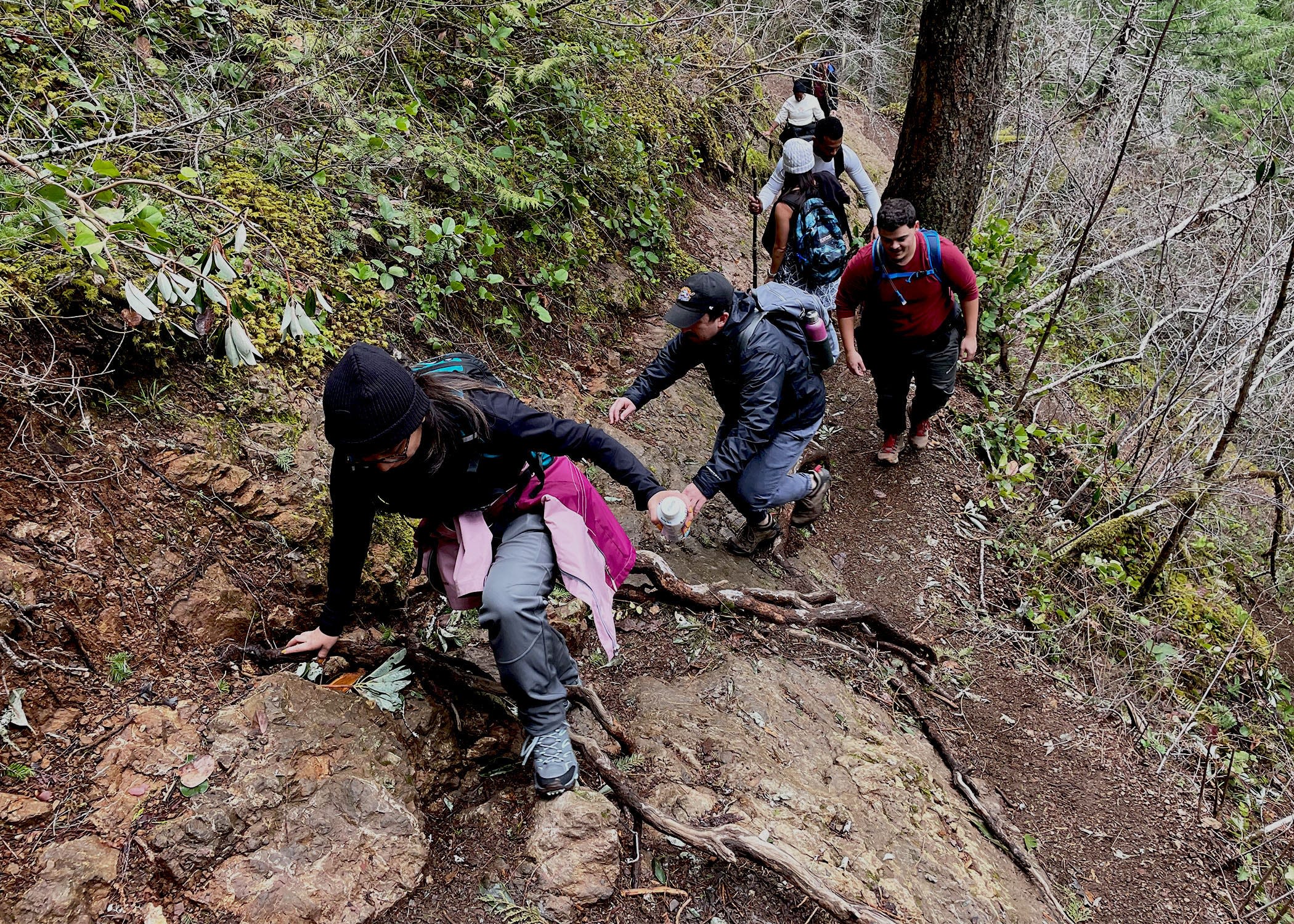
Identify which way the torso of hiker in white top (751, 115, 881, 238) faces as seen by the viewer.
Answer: toward the camera

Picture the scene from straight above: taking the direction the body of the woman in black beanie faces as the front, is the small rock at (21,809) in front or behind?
in front

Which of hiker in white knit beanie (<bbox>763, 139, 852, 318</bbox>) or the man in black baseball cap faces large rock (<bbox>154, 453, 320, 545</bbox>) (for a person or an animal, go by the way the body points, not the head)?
the man in black baseball cap

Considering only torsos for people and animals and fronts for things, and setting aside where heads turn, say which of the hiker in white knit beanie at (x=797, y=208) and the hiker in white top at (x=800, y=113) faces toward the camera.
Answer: the hiker in white top

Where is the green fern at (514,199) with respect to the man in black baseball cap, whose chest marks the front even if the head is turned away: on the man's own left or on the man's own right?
on the man's own right

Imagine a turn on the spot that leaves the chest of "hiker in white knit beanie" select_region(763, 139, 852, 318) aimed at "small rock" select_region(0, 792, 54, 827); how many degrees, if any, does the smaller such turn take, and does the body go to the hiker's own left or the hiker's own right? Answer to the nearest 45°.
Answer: approximately 135° to the hiker's own left

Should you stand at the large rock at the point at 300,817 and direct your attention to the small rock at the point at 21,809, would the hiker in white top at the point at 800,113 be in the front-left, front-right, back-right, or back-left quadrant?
back-right

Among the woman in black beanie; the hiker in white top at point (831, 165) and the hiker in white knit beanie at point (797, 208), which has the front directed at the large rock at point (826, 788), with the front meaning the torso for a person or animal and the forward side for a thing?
the hiker in white top

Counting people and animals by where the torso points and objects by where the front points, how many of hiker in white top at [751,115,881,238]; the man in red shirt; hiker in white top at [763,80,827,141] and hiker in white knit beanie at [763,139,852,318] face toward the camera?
3

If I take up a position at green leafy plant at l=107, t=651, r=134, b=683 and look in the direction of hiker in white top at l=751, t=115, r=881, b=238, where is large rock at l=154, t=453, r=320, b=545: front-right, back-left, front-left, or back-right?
front-left

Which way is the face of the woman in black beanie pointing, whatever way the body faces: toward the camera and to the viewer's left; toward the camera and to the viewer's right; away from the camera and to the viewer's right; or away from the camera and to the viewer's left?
toward the camera and to the viewer's left

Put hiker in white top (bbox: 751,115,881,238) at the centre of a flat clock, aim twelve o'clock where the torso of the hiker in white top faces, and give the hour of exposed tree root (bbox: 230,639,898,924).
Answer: The exposed tree root is roughly at 12 o'clock from the hiker in white top.

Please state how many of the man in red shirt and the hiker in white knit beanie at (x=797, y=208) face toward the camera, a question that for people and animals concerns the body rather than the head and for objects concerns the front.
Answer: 1

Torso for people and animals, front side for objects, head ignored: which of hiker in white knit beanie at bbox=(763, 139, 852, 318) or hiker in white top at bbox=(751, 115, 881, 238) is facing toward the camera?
the hiker in white top

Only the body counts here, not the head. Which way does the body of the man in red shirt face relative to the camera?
toward the camera

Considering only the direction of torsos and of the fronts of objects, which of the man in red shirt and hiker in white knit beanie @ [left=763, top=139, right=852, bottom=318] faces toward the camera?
the man in red shirt

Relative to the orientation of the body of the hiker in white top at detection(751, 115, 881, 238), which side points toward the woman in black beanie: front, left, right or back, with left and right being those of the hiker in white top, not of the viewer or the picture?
front
